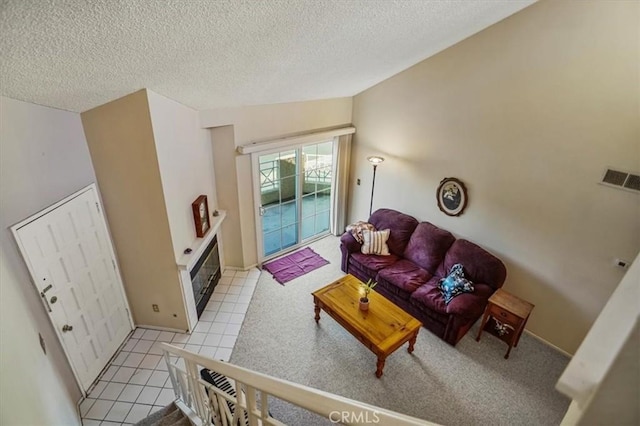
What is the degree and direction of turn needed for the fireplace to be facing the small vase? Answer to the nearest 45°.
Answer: approximately 45° to its right

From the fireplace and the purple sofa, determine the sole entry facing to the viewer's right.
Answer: the fireplace

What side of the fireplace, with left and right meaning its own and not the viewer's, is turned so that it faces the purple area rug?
front

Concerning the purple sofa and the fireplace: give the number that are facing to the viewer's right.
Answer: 1

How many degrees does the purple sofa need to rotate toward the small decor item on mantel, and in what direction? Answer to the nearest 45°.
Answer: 0° — it already faces it

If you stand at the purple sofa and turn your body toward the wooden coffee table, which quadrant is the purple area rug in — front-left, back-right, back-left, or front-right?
front-right

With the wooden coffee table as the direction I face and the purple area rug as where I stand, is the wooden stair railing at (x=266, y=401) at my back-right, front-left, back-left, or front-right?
front-right

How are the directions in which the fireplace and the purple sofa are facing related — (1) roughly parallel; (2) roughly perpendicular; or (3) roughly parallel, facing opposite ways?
roughly parallel, facing opposite ways

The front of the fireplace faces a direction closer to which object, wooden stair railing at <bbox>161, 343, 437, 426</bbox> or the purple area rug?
the purple area rug

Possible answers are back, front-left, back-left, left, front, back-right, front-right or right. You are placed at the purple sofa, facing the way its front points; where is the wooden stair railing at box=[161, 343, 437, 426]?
front-left

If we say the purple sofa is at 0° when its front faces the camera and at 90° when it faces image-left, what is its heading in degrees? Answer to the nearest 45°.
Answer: approximately 45°

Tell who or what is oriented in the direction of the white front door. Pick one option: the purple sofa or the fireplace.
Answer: the purple sofa

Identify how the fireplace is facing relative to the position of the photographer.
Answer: facing to the right of the viewer
